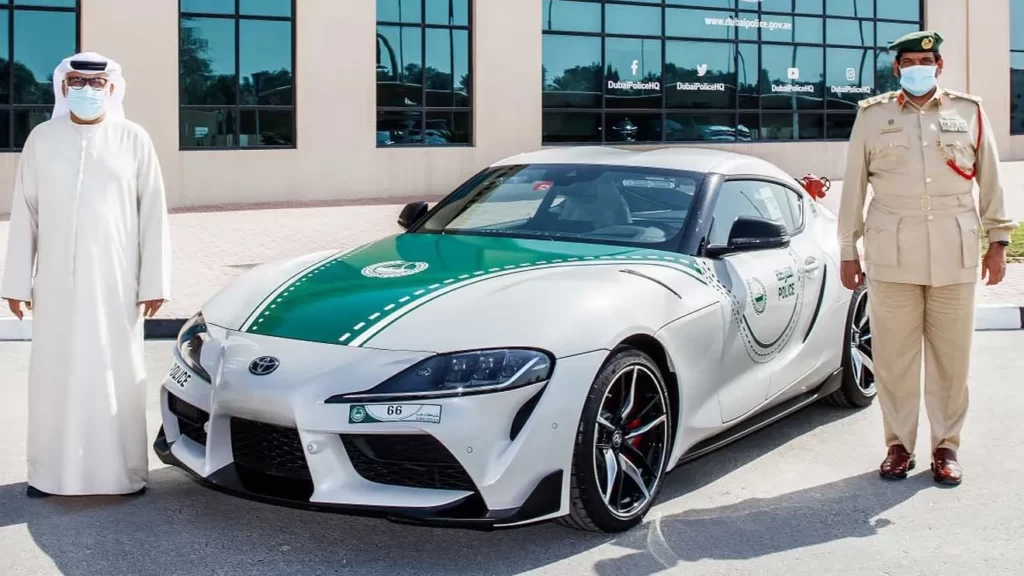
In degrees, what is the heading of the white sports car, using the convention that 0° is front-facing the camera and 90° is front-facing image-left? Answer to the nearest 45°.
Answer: approximately 45°

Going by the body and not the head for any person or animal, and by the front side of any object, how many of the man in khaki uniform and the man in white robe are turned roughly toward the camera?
2

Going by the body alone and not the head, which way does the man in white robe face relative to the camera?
toward the camera

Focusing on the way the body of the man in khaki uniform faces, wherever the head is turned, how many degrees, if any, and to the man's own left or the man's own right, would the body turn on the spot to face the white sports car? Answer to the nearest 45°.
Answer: approximately 45° to the man's own right

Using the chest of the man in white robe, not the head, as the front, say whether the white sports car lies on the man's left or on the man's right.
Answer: on the man's left

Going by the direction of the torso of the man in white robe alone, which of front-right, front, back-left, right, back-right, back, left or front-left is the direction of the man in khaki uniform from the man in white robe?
left

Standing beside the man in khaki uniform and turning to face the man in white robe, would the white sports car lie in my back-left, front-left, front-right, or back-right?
front-right

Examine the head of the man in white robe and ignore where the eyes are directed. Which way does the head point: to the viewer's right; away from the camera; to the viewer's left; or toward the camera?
toward the camera

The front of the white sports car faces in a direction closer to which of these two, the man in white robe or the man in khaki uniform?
the man in white robe

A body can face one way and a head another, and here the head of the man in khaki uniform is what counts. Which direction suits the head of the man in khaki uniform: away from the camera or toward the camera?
toward the camera
